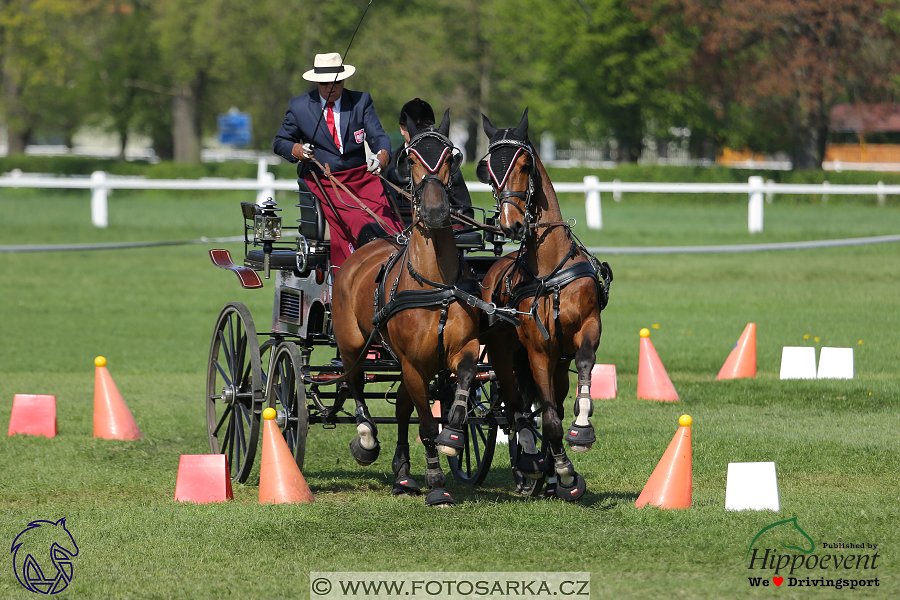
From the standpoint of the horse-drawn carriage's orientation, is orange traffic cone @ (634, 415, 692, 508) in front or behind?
in front

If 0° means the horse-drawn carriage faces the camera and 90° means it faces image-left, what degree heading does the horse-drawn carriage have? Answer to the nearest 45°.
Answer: approximately 315°

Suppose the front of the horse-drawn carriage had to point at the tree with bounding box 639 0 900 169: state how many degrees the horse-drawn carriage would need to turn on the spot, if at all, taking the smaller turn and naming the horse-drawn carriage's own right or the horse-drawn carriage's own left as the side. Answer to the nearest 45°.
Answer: approximately 135° to the horse-drawn carriage's own left

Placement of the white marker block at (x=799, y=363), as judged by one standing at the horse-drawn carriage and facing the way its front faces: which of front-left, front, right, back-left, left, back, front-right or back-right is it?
left

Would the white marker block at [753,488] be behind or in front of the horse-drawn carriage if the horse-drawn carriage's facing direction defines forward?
in front

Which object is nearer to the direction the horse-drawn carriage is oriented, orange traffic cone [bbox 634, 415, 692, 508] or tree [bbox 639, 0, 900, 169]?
the orange traffic cone

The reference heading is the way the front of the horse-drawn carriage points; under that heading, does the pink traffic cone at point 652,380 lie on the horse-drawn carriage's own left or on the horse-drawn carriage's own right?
on the horse-drawn carriage's own left

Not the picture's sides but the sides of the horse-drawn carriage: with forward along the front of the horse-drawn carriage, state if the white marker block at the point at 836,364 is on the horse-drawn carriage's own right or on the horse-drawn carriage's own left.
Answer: on the horse-drawn carriage's own left

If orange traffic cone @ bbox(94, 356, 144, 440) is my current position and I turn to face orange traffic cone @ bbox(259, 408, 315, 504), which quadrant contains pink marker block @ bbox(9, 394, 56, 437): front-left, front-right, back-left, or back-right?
back-right
